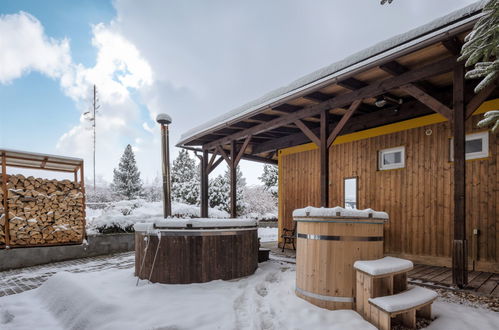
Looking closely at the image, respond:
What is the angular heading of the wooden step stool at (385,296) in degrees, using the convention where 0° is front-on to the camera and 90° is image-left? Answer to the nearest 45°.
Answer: approximately 315°

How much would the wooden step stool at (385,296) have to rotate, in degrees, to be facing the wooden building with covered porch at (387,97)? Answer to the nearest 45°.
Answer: approximately 135° to its left
